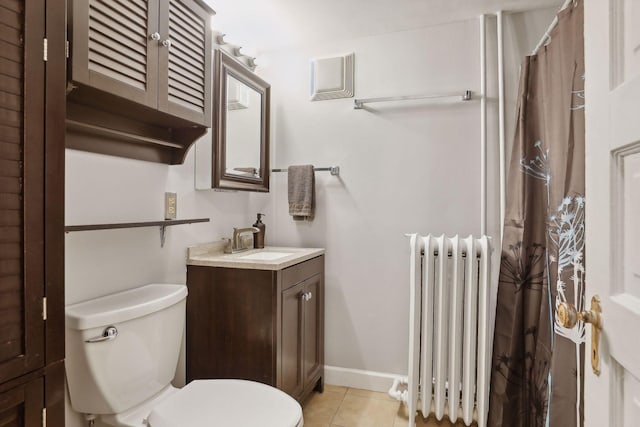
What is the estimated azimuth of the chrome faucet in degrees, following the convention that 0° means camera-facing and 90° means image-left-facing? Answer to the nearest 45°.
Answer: approximately 315°

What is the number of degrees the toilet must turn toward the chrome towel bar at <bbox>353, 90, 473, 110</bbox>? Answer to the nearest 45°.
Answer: approximately 45° to its left

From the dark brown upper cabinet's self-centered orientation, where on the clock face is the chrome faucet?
The chrome faucet is roughly at 9 o'clock from the dark brown upper cabinet.

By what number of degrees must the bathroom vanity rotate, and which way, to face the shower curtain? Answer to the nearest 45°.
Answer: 0° — it already faces it

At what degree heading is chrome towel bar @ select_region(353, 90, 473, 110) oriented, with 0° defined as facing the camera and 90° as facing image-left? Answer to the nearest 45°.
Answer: approximately 0°
